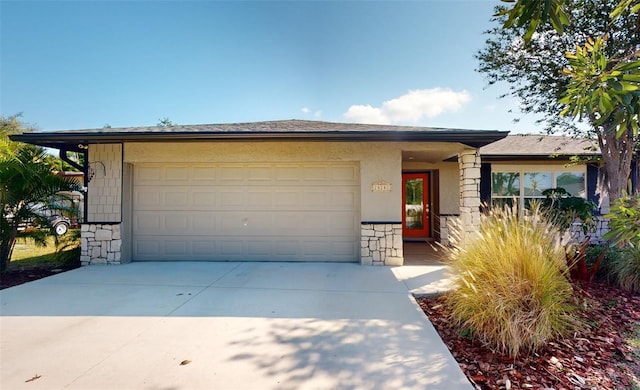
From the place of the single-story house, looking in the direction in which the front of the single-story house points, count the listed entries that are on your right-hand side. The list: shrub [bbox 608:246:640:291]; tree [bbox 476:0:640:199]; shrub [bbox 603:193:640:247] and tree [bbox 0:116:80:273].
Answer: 1

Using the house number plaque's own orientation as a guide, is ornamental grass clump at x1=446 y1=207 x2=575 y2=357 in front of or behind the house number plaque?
in front

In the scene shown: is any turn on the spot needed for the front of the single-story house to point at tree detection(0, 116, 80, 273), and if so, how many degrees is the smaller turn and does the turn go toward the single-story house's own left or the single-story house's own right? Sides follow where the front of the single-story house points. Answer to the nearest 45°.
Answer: approximately 90° to the single-story house's own right

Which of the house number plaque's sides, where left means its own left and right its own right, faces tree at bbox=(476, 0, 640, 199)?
left

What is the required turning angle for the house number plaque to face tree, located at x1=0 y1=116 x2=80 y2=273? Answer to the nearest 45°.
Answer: approximately 90° to its right

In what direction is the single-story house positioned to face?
toward the camera

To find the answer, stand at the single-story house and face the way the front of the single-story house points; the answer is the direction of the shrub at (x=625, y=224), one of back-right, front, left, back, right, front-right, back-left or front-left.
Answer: front-left

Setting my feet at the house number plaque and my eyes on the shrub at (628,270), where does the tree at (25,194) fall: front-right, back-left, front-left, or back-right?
back-right

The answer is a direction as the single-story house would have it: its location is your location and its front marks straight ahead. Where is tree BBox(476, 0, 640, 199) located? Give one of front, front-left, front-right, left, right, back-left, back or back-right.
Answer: left

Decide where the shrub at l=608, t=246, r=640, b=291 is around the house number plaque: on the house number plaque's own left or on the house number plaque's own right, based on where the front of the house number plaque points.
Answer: on the house number plaque's own left

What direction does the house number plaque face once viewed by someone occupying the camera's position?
facing the viewer

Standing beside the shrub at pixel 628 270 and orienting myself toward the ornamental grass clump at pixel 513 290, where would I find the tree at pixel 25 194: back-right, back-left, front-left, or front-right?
front-right

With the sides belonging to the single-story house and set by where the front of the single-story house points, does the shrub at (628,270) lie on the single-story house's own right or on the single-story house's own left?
on the single-story house's own left

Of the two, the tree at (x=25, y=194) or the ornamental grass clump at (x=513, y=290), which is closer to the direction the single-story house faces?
the ornamental grass clump
